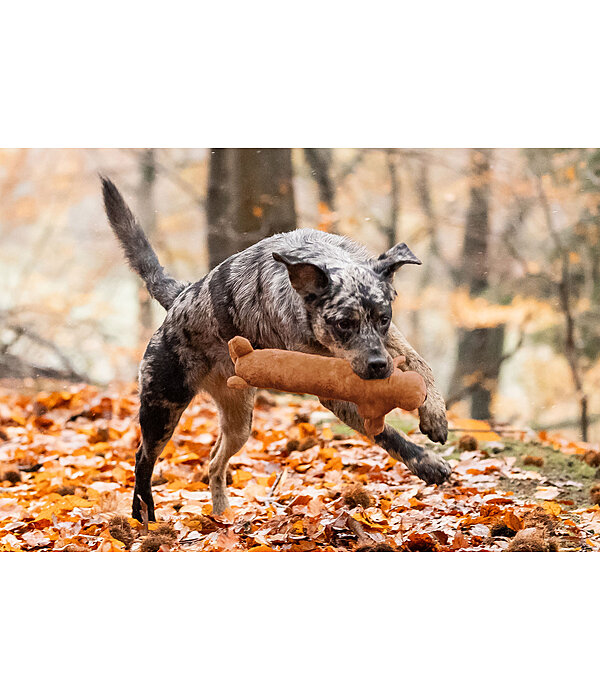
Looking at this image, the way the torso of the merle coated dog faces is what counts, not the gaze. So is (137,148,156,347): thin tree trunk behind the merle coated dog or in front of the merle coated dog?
behind

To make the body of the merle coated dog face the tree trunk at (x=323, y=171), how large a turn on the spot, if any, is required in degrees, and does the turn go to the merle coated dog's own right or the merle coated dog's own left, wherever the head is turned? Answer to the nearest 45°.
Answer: approximately 135° to the merle coated dog's own left

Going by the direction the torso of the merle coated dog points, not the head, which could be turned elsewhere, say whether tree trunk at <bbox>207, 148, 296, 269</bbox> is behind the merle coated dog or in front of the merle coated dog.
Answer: behind

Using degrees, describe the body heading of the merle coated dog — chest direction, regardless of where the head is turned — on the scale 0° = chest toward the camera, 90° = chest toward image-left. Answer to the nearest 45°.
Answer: approximately 315°

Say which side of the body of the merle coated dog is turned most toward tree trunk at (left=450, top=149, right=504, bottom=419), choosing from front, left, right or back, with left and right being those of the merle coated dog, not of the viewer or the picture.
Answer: left
